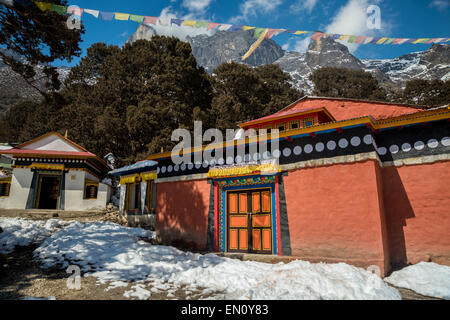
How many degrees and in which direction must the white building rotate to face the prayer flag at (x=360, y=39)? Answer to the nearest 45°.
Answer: approximately 45° to its left

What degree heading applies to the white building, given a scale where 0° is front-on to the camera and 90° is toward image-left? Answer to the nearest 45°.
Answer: approximately 0°

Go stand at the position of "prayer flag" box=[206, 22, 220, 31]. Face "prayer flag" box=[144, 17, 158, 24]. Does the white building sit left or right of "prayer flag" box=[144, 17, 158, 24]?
right
